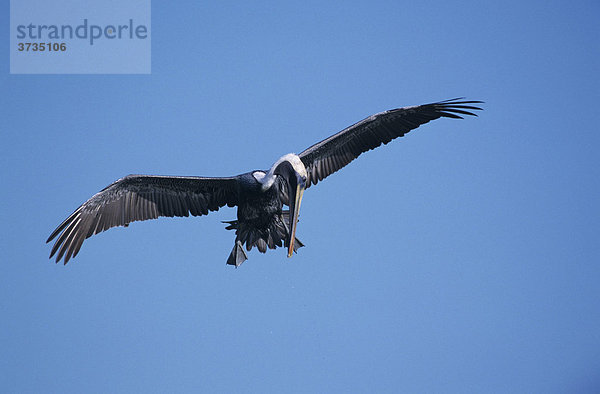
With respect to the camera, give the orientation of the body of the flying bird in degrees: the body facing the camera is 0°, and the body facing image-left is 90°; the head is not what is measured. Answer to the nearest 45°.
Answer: approximately 0°
